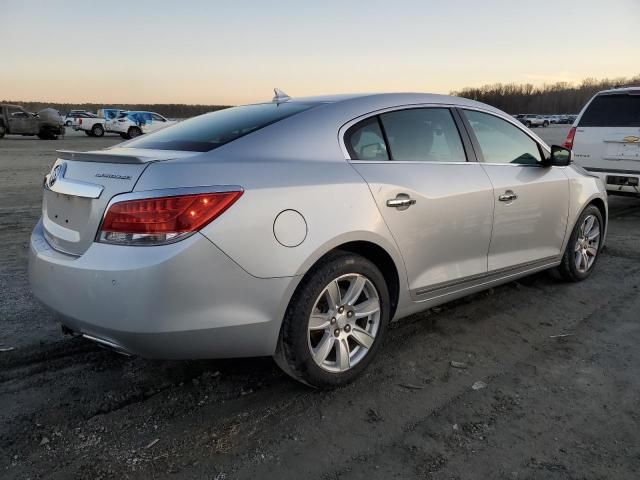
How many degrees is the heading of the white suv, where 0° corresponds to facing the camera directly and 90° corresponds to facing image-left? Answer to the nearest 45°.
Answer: approximately 180°

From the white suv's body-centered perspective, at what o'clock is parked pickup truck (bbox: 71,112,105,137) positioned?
The parked pickup truck is roughly at 10 o'clock from the white suv.

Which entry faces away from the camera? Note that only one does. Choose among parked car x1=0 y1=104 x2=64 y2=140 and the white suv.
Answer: the white suv

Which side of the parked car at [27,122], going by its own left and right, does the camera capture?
right

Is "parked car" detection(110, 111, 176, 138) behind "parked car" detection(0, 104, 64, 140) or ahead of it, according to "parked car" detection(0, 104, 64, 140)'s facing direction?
ahead

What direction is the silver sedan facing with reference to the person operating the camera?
facing away from the viewer and to the right of the viewer

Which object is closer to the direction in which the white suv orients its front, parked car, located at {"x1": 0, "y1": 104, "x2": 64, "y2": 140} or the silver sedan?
the parked car

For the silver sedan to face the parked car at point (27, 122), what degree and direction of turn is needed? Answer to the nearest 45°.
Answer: approximately 90° to its left
